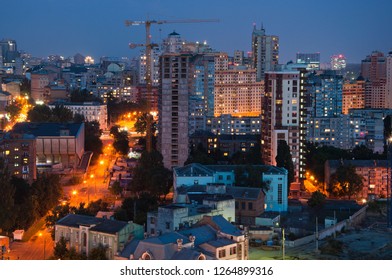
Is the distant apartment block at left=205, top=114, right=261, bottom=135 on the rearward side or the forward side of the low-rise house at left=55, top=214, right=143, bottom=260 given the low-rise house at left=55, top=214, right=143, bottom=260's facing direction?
on the rearward side

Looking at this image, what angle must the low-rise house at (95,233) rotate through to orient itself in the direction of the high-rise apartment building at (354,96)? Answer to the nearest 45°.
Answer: approximately 180°

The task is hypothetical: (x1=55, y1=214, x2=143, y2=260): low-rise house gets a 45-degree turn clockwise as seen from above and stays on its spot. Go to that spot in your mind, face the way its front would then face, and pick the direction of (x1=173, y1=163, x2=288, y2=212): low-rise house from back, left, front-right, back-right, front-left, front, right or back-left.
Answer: back-right

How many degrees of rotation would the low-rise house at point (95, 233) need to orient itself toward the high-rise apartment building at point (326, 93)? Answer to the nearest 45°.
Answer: approximately 180°

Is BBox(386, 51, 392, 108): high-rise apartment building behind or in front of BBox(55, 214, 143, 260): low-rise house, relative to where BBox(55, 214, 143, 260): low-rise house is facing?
behind

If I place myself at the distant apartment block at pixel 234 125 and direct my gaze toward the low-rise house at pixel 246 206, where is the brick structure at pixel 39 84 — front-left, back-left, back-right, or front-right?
back-right

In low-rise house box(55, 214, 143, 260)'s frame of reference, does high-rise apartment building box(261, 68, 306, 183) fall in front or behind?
behind

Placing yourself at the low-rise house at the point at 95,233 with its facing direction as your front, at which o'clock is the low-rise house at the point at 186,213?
the low-rise house at the point at 186,213 is roughly at 7 o'clock from the low-rise house at the point at 95,233.

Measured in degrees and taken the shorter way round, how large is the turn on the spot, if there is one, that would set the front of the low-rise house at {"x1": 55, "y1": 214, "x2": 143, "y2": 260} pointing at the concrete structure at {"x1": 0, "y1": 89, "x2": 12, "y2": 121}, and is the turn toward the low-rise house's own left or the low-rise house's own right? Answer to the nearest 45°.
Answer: approximately 135° to the low-rise house's own right

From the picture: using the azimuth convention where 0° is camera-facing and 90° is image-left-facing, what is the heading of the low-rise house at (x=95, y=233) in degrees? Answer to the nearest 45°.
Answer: approximately 45°

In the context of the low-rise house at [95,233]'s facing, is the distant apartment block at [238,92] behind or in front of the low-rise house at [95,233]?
behind

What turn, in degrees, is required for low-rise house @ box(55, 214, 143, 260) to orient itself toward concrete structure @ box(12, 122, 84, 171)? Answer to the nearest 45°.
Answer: approximately 135° to its right

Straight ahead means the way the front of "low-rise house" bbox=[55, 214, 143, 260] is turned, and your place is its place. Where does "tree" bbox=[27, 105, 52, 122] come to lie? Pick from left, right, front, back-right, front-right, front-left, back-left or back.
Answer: back-right
